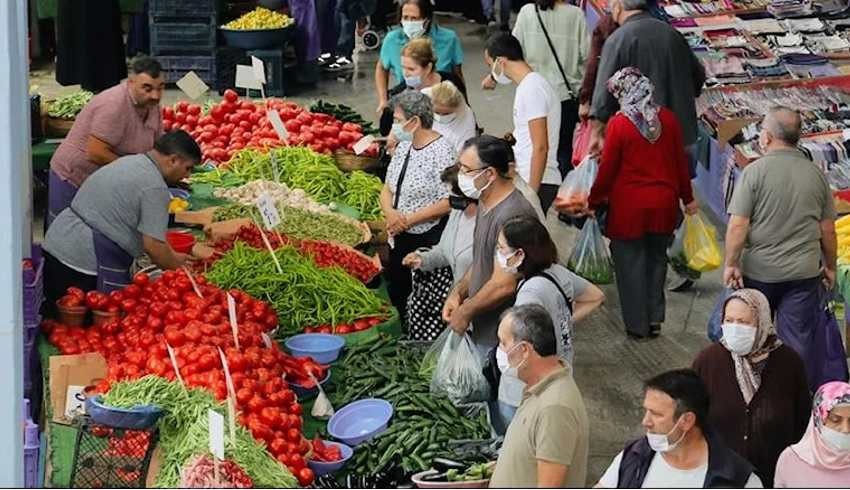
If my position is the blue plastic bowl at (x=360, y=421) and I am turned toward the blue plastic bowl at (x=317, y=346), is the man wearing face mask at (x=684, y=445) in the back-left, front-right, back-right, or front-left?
back-right

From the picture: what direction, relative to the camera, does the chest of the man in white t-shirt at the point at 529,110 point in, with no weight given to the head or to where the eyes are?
to the viewer's left

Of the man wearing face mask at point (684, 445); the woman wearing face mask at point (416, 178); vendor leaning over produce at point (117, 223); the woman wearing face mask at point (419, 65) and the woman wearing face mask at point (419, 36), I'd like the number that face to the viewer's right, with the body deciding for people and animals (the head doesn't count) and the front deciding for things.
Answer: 1

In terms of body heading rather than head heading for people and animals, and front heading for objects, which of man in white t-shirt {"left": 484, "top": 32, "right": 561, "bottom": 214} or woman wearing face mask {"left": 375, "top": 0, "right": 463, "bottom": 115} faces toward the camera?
the woman wearing face mask

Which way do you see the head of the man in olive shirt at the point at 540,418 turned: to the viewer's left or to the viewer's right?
to the viewer's left

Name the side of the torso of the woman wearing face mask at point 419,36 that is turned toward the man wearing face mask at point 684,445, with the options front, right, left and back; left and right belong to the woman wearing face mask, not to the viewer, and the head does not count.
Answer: front

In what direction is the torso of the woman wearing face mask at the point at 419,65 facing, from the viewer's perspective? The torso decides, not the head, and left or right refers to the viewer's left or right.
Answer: facing the viewer and to the left of the viewer

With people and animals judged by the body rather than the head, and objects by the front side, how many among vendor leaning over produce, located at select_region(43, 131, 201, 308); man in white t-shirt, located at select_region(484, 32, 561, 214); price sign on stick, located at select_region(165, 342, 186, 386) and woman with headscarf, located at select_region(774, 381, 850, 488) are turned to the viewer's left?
1

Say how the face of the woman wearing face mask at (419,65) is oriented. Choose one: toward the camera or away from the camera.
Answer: toward the camera

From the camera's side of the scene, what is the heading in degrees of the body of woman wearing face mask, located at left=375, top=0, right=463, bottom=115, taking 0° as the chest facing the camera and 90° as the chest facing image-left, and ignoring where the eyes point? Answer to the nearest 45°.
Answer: approximately 0°

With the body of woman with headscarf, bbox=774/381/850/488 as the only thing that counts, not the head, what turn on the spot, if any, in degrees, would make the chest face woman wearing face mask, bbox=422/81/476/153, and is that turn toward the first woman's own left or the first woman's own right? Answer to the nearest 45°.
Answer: approximately 180°

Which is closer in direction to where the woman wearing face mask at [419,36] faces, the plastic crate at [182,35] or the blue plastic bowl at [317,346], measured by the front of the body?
the blue plastic bowl
